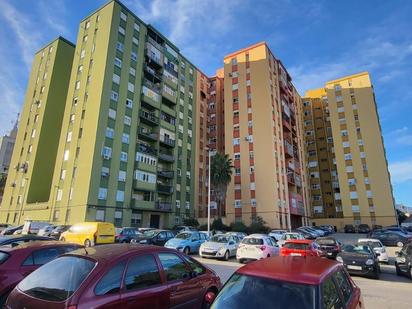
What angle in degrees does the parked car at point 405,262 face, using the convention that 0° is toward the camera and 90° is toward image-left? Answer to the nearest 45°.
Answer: approximately 45°

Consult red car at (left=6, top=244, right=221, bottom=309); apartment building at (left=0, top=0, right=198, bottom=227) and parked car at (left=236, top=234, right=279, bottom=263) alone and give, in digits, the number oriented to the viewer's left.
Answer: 0

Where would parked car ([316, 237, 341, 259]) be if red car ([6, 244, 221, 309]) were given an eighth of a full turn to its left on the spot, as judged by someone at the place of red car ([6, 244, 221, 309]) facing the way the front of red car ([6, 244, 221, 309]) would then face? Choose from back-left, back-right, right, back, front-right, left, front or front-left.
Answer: front-right

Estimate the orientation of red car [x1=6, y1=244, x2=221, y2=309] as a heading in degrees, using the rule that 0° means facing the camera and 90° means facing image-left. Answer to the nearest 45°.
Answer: approximately 225°

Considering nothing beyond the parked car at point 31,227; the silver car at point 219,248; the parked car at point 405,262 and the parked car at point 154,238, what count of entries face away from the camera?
0

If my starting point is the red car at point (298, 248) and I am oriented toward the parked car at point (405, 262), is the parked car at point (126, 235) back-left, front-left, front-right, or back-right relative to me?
back-left

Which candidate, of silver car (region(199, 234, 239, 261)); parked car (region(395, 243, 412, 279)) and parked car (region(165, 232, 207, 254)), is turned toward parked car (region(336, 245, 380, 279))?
parked car (region(395, 243, 412, 279))

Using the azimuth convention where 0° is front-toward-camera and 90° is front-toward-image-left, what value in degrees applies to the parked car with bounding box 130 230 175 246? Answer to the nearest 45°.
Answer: approximately 45°

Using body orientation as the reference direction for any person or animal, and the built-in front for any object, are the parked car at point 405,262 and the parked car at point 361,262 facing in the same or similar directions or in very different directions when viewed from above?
same or similar directions

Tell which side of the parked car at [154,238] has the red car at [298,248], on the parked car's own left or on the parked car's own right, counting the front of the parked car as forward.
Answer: on the parked car's own left
